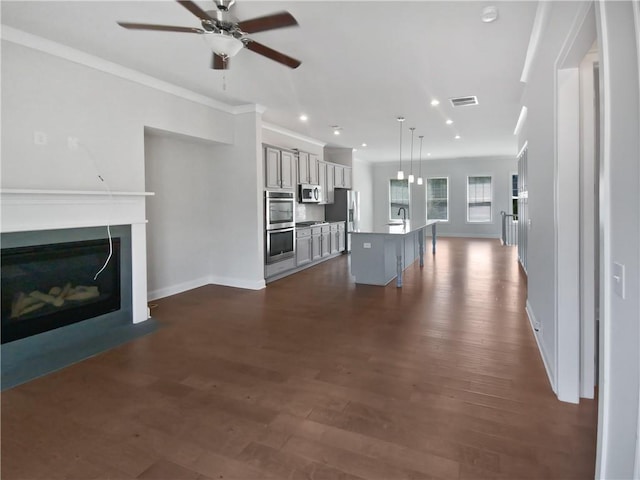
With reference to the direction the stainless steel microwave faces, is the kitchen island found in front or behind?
in front

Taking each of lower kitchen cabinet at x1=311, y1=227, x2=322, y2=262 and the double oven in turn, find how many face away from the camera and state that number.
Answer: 0

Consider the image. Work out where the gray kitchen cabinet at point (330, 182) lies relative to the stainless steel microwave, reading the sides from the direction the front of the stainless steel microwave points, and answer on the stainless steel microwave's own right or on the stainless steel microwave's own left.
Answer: on the stainless steel microwave's own left

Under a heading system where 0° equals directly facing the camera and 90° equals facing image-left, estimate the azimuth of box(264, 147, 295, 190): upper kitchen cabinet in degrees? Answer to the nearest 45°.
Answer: approximately 315°

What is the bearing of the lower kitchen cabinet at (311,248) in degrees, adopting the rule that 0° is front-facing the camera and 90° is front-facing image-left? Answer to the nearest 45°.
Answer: approximately 315°
